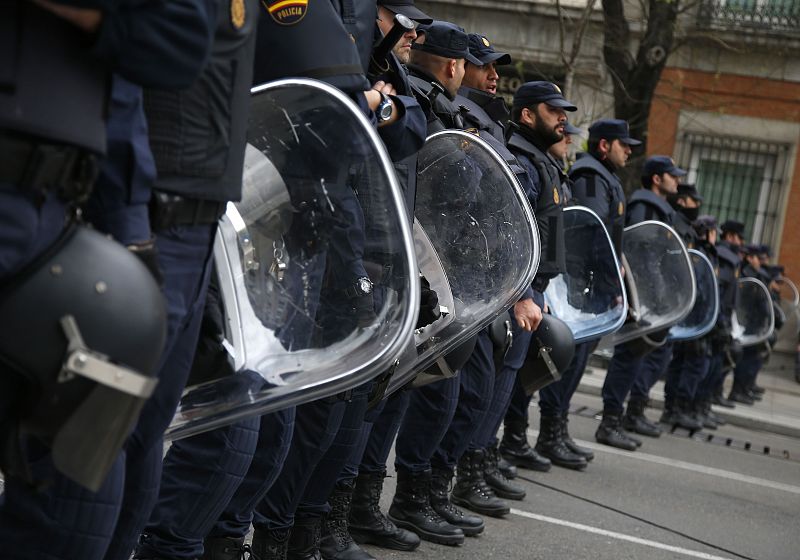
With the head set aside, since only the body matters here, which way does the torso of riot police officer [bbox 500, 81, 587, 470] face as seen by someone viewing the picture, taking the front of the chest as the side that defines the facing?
to the viewer's right

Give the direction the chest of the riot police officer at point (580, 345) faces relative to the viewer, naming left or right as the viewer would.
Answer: facing to the right of the viewer

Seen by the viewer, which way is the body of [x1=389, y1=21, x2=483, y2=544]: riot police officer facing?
to the viewer's right

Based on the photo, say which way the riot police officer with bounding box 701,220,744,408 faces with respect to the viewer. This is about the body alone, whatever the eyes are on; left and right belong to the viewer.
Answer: facing to the right of the viewer

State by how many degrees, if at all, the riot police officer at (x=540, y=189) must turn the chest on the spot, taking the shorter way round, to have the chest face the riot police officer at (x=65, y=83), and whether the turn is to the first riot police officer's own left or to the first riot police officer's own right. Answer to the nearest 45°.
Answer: approximately 90° to the first riot police officer's own right

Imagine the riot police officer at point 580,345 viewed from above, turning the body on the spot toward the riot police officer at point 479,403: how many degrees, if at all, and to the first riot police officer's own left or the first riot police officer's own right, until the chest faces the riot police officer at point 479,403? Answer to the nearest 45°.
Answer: approximately 90° to the first riot police officer's own right

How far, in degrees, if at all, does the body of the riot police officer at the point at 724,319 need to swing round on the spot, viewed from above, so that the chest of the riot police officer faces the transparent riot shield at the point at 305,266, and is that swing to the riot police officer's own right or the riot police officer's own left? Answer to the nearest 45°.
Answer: approximately 90° to the riot police officer's own right
